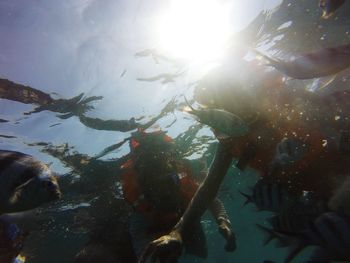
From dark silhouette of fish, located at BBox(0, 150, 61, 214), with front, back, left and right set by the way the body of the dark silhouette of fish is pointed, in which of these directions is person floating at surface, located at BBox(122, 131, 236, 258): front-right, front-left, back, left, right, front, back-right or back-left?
front-left

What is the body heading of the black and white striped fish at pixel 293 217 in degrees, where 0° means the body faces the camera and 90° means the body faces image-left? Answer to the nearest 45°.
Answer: approximately 270°

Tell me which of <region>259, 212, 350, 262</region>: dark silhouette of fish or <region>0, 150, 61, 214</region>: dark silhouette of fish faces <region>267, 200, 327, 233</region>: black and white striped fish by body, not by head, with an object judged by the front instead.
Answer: <region>0, 150, 61, 214</region>: dark silhouette of fish

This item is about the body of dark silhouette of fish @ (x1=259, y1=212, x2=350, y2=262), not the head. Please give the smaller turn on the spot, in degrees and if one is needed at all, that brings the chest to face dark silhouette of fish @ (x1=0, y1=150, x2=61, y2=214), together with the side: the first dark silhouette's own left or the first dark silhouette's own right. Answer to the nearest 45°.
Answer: approximately 135° to the first dark silhouette's own right

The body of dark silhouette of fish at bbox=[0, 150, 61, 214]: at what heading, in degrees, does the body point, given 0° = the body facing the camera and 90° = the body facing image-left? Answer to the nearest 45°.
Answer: approximately 270°

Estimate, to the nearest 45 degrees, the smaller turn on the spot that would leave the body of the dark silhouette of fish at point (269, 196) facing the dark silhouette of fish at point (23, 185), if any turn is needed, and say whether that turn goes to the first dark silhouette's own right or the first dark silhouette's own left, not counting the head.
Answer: approximately 135° to the first dark silhouette's own right

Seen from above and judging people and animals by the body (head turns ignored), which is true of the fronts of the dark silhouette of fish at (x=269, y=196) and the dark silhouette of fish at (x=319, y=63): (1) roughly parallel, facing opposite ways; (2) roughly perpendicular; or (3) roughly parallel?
roughly parallel
